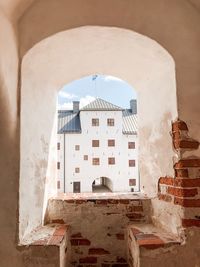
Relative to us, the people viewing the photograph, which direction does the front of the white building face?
facing the viewer
